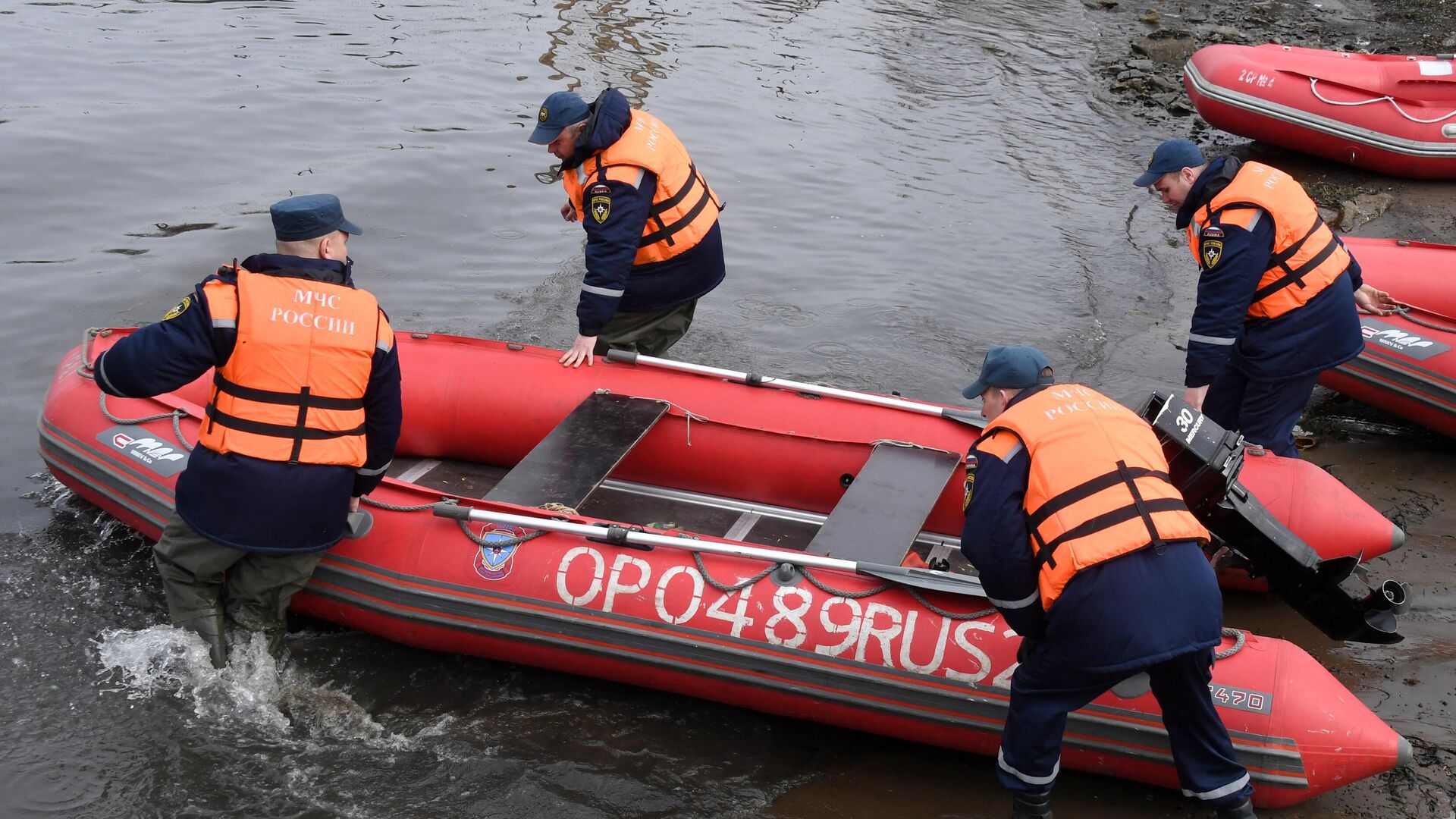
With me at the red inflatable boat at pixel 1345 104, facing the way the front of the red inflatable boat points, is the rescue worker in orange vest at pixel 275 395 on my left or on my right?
on my left

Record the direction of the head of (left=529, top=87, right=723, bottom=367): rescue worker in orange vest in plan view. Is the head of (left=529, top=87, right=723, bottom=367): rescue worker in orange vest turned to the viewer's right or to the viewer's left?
to the viewer's left

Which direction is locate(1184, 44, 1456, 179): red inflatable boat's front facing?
to the viewer's left

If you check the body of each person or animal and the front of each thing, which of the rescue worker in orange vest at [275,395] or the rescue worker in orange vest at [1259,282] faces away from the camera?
the rescue worker in orange vest at [275,395]

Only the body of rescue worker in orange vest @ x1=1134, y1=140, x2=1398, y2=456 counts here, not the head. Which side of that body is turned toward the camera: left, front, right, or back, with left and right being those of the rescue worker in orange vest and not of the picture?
left

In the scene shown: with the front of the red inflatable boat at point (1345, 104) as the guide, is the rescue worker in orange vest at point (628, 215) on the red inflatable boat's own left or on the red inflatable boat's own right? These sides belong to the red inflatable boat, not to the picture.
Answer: on the red inflatable boat's own left

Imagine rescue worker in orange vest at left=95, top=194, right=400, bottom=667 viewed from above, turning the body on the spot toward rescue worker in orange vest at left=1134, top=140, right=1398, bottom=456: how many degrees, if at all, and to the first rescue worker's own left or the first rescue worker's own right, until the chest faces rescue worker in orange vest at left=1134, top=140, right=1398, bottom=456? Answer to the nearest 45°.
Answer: approximately 90° to the first rescue worker's own right

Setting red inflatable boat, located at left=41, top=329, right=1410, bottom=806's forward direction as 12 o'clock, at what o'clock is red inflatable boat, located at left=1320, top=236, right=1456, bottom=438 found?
red inflatable boat, located at left=1320, top=236, right=1456, bottom=438 is roughly at 5 o'clock from red inflatable boat, located at left=41, top=329, right=1410, bottom=806.

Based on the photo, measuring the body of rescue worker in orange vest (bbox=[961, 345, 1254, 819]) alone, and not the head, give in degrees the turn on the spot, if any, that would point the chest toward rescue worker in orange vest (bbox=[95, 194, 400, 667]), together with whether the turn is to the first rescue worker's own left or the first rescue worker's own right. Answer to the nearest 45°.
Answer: approximately 45° to the first rescue worker's own left

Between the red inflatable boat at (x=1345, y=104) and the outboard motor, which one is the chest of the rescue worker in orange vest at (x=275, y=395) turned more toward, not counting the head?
the red inflatable boat

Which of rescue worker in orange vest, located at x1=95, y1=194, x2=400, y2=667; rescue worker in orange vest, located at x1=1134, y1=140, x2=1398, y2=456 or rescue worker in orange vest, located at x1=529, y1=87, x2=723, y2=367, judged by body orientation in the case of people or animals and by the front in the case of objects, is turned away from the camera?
rescue worker in orange vest, located at x1=95, y1=194, x2=400, y2=667

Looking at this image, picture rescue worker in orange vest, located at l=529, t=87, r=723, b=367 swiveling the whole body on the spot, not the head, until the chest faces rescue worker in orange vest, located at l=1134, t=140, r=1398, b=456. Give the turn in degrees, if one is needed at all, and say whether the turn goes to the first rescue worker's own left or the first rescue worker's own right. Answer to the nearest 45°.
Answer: approximately 180°

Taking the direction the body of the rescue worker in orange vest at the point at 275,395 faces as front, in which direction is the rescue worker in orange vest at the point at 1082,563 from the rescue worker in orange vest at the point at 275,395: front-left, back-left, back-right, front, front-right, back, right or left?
back-right

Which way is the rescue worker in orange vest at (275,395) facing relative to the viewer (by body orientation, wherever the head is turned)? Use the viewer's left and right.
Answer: facing away from the viewer

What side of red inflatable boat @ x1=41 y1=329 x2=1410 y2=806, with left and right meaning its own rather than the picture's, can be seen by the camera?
left
